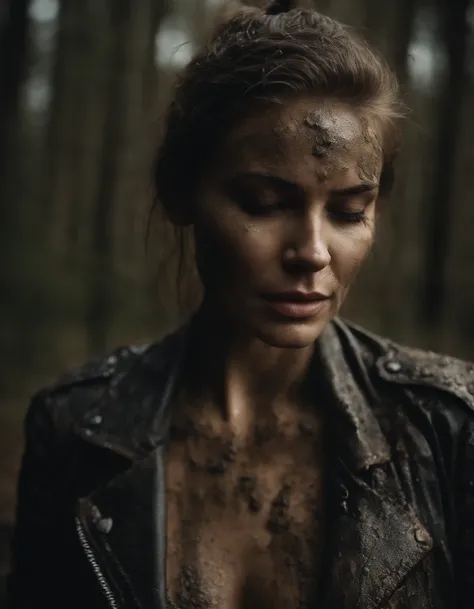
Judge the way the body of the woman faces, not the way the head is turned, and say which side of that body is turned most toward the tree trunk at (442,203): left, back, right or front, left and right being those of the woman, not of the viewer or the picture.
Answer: back

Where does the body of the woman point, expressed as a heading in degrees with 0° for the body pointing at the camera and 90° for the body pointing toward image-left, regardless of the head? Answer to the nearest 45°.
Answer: approximately 0°

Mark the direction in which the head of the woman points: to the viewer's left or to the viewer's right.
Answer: to the viewer's right

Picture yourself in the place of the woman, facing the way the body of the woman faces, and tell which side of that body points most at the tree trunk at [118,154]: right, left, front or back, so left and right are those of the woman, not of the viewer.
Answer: back
